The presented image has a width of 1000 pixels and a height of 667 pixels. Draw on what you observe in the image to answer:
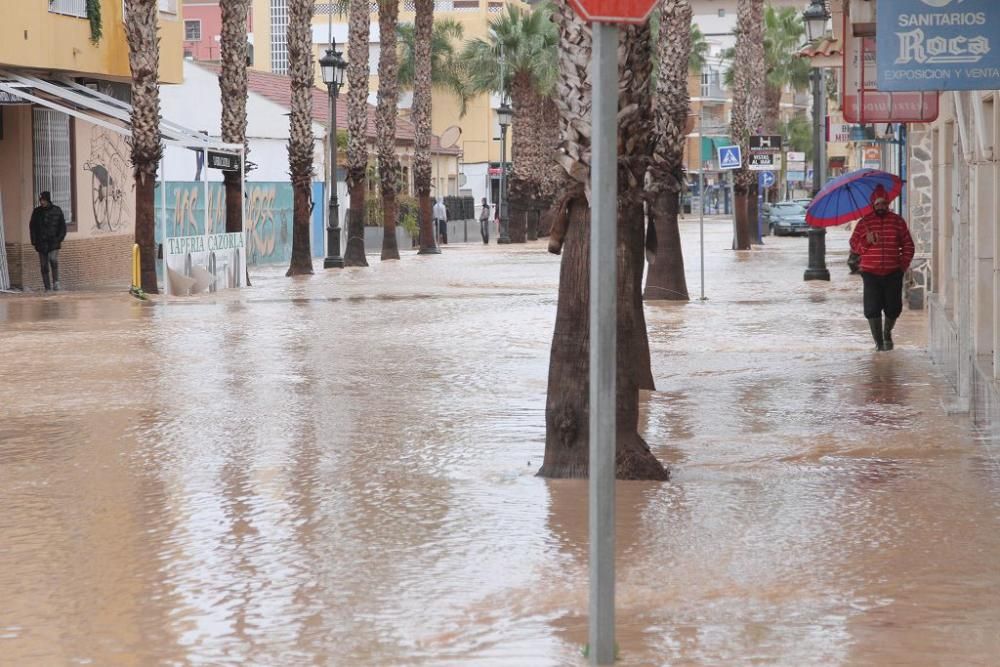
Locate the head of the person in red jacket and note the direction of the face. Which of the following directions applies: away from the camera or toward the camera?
toward the camera

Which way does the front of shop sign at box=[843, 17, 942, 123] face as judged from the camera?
facing the viewer

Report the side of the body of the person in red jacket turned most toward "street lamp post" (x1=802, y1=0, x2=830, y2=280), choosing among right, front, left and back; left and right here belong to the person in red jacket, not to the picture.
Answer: back

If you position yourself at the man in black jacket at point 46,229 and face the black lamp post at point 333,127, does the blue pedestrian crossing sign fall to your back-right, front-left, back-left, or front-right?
front-right

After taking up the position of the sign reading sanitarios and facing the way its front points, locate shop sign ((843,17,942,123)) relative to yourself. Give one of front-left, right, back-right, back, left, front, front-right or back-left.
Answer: back

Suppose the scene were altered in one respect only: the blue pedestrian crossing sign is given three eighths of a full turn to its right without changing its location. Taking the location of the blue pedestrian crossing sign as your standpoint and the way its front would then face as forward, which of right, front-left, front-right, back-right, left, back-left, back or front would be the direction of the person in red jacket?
back-left

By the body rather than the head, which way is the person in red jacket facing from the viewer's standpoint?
toward the camera

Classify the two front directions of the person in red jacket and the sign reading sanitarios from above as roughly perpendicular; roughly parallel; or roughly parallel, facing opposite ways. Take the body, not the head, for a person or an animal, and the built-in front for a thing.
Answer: roughly parallel

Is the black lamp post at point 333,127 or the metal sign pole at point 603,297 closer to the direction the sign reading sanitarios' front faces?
the metal sign pole

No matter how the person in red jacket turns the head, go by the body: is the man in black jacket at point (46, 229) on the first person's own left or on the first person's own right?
on the first person's own right

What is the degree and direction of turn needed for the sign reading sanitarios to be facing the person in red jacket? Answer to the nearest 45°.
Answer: approximately 180°

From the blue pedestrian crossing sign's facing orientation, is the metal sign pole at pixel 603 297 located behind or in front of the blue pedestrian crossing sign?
in front
